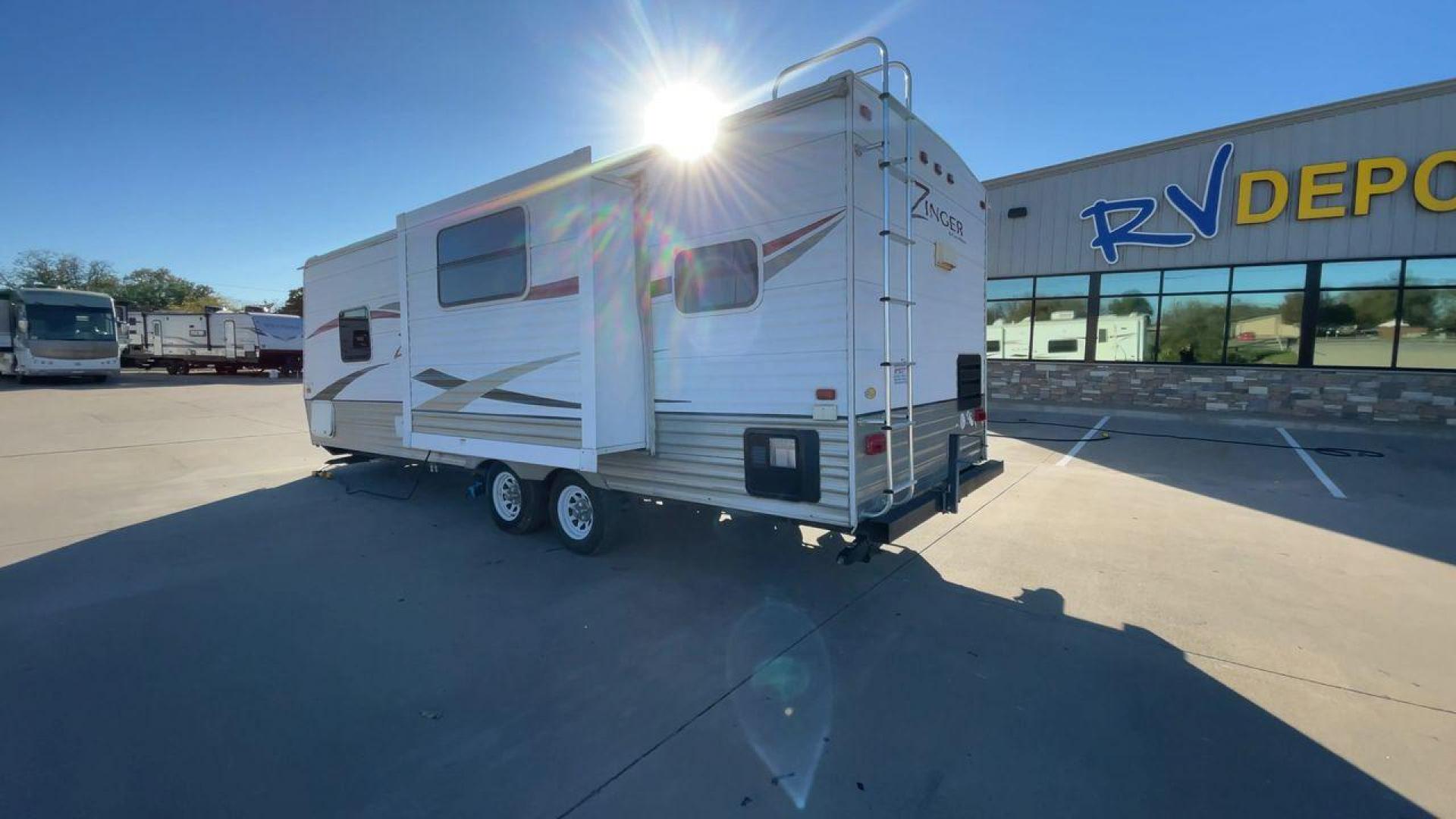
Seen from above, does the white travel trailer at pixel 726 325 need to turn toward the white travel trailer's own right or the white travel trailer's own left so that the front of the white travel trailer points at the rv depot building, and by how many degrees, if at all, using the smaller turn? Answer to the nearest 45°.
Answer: approximately 90° to the white travel trailer's own right

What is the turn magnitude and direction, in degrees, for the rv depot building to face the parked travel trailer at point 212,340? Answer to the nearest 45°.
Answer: approximately 45° to its right

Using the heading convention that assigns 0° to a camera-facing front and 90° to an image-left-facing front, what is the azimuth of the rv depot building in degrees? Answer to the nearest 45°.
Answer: approximately 45°

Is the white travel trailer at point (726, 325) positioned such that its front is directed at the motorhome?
yes

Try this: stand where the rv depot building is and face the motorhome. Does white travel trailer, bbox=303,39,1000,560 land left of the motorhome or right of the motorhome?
left

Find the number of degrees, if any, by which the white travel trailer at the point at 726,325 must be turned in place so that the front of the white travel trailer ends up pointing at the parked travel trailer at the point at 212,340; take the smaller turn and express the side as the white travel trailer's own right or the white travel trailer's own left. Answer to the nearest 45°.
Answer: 0° — it already faces it

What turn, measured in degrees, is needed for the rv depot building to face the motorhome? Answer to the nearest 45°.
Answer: approximately 90° to its right

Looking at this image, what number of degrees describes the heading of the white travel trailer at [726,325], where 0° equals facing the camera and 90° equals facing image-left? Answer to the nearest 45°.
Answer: approximately 135°
